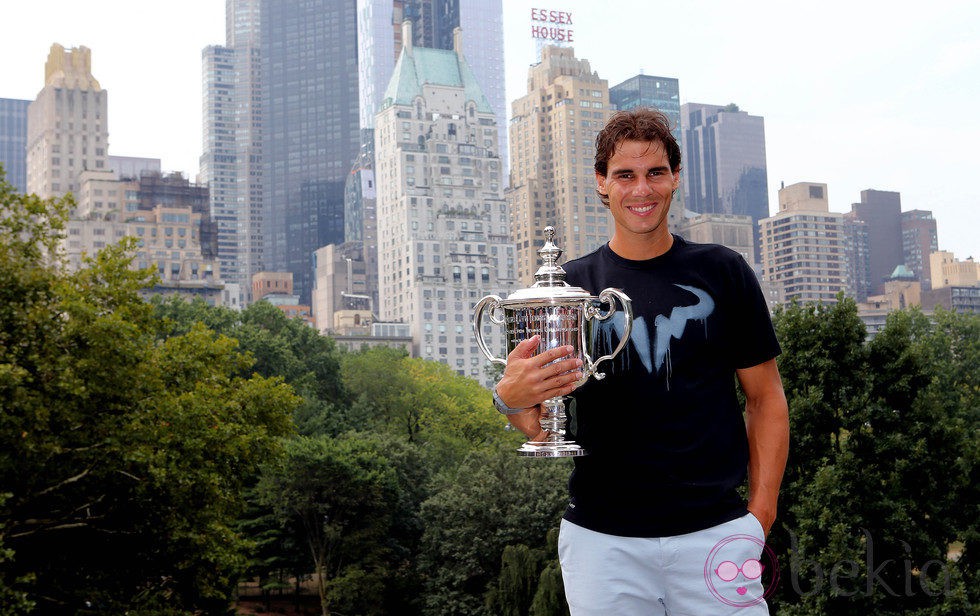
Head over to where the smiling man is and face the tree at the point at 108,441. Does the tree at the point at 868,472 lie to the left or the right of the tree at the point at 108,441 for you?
right

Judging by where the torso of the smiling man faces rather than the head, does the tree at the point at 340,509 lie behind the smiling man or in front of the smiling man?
behind

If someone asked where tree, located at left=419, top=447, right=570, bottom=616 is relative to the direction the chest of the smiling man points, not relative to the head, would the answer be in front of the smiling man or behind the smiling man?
behind

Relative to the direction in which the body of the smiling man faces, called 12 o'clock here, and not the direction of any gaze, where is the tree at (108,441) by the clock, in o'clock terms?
The tree is roughly at 5 o'clock from the smiling man.

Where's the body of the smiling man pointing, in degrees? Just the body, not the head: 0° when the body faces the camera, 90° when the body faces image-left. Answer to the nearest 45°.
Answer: approximately 0°

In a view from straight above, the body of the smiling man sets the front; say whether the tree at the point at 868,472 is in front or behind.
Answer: behind
